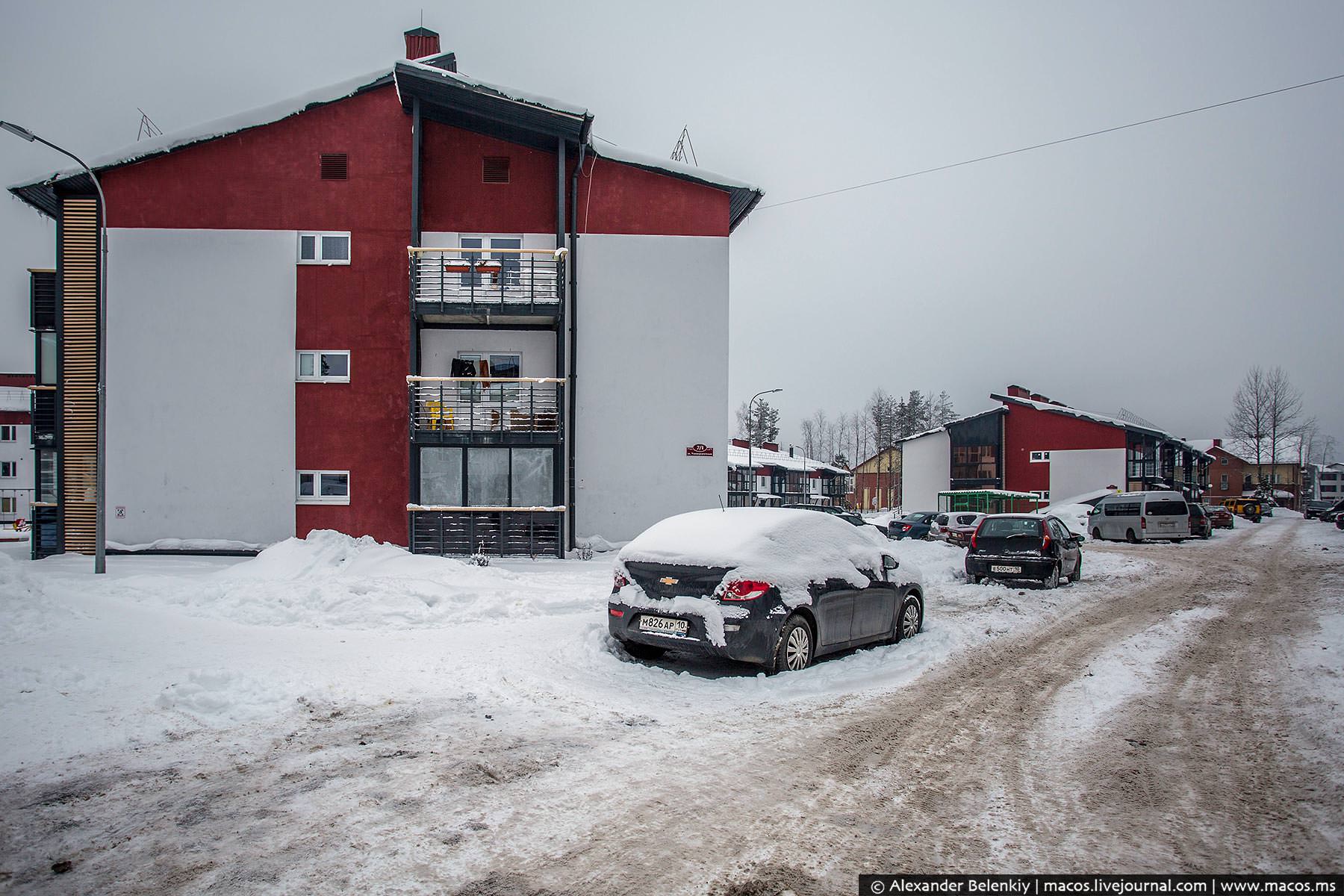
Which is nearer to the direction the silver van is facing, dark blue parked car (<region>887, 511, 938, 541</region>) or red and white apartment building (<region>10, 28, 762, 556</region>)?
the dark blue parked car

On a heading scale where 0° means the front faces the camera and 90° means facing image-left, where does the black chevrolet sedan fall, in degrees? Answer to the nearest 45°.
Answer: approximately 225°

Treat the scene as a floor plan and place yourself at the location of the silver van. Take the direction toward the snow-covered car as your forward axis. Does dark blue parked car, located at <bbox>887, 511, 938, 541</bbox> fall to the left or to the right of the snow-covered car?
right

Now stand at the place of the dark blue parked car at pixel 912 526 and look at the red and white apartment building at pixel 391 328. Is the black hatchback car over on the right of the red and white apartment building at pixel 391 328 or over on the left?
left

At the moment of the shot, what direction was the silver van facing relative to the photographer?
facing away from the viewer and to the left of the viewer

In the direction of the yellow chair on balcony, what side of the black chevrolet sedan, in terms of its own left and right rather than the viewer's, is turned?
left

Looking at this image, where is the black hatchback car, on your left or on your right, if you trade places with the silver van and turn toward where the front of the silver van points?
on your left

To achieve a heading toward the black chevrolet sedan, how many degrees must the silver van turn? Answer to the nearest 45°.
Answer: approximately 135° to its left

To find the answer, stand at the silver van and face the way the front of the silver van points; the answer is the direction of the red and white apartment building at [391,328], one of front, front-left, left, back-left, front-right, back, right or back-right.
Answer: left

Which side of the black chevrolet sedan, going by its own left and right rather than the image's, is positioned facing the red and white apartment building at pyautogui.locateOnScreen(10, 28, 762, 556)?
left

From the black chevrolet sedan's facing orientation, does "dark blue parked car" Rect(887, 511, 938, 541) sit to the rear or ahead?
ahead
